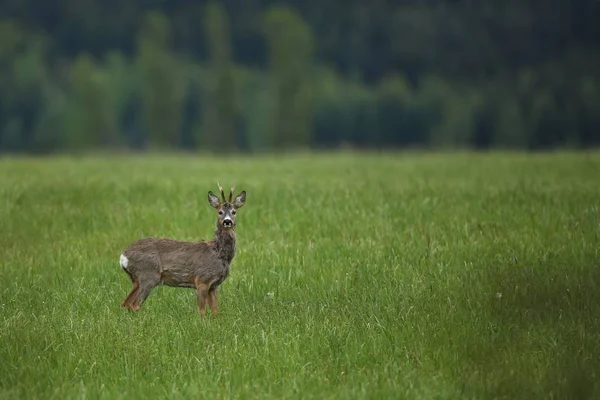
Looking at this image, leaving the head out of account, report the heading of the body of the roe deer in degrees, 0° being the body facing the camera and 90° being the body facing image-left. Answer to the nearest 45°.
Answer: approximately 270°
